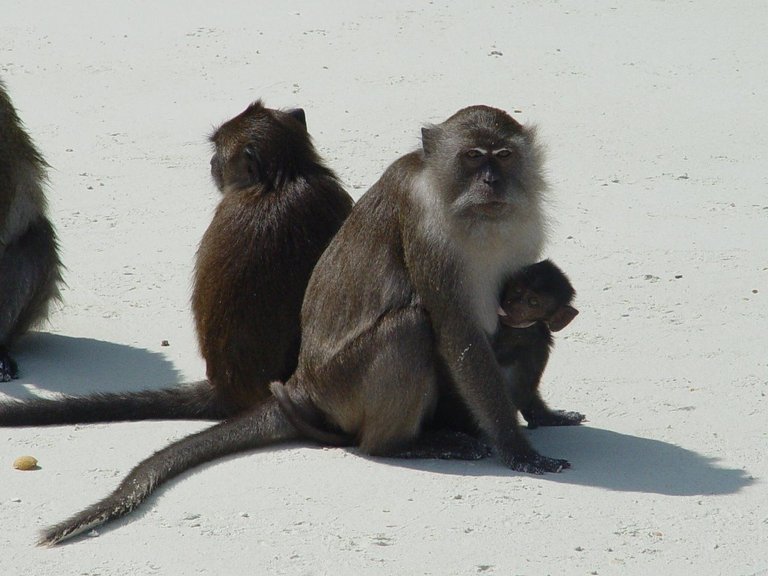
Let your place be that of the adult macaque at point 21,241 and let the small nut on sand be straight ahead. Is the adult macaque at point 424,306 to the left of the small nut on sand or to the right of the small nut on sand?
left
